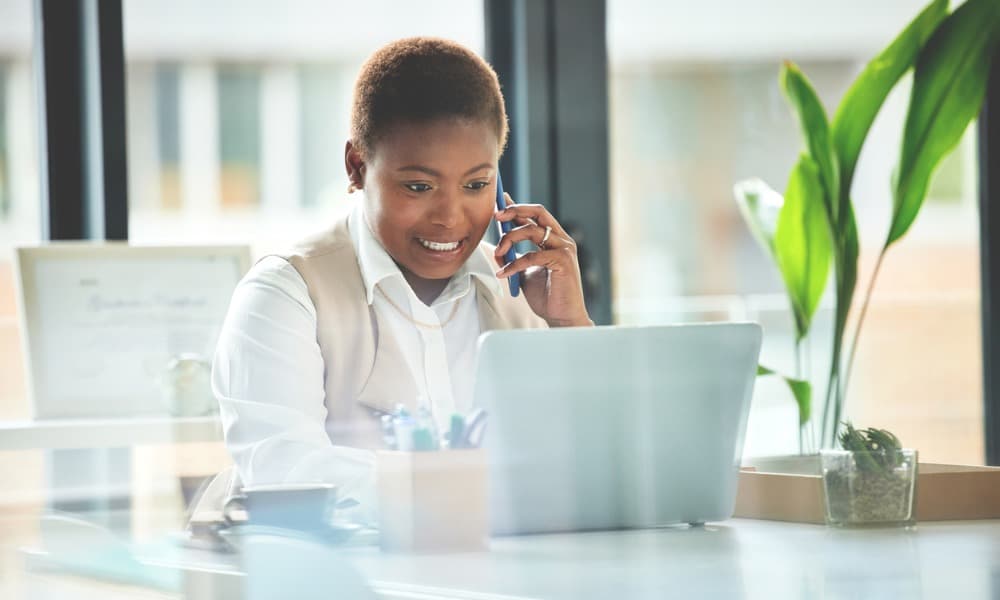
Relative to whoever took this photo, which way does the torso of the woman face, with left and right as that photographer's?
facing the viewer and to the right of the viewer

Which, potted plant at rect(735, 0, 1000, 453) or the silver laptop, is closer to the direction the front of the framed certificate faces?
the silver laptop

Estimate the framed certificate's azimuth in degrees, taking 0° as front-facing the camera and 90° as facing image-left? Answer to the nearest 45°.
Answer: approximately 0°

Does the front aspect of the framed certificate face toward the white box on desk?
yes

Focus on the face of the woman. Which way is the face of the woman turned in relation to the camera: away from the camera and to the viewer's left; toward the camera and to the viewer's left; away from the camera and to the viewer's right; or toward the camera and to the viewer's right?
toward the camera and to the viewer's right

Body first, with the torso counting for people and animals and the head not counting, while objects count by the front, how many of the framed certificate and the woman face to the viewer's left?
0

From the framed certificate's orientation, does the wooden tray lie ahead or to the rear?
ahead
